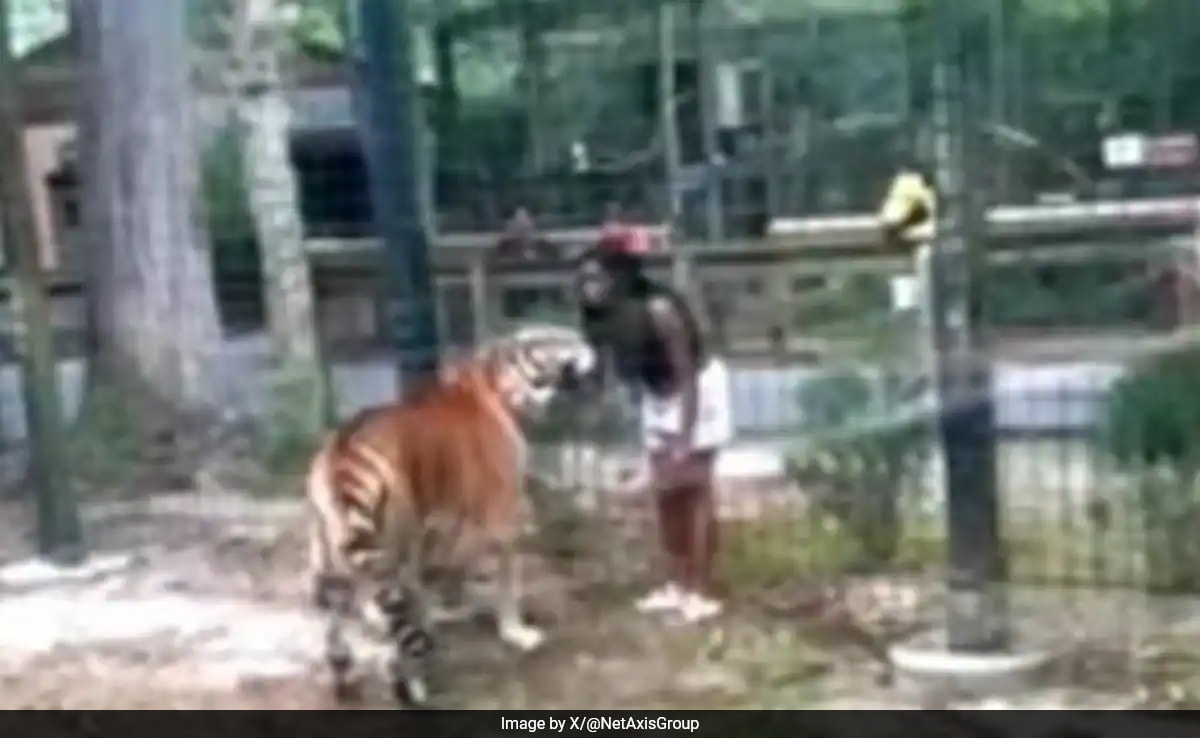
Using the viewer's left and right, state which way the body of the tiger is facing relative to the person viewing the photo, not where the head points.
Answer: facing away from the viewer and to the right of the viewer

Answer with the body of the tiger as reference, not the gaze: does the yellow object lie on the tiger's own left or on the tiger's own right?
on the tiger's own right

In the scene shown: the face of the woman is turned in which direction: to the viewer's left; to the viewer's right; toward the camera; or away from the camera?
to the viewer's left

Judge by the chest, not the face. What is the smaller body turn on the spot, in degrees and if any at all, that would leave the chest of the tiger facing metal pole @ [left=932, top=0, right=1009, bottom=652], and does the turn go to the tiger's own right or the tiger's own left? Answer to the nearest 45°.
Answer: approximately 45° to the tiger's own right
